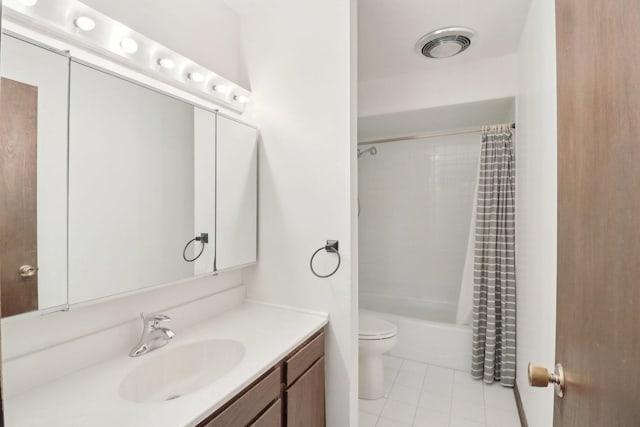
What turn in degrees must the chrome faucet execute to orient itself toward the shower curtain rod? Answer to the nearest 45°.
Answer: approximately 45° to its left

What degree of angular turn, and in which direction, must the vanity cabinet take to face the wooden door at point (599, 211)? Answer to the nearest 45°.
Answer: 0° — it already faces it

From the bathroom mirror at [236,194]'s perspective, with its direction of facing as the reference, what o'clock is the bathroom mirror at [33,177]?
the bathroom mirror at [33,177] is roughly at 3 o'clock from the bathroom mirror at [236,194].

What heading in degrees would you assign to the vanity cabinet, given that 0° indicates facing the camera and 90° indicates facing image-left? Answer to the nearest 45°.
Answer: approximately 315°

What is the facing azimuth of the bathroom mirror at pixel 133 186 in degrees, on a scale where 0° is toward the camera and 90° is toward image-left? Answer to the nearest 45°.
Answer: approximately 315°
